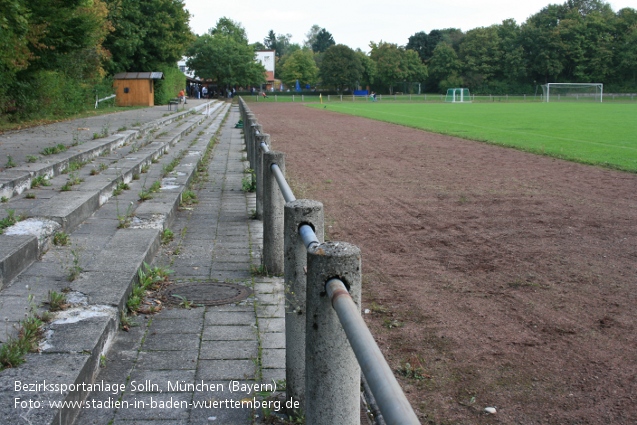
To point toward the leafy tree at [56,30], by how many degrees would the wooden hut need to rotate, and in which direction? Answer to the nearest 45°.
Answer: approximately 90° to its right
